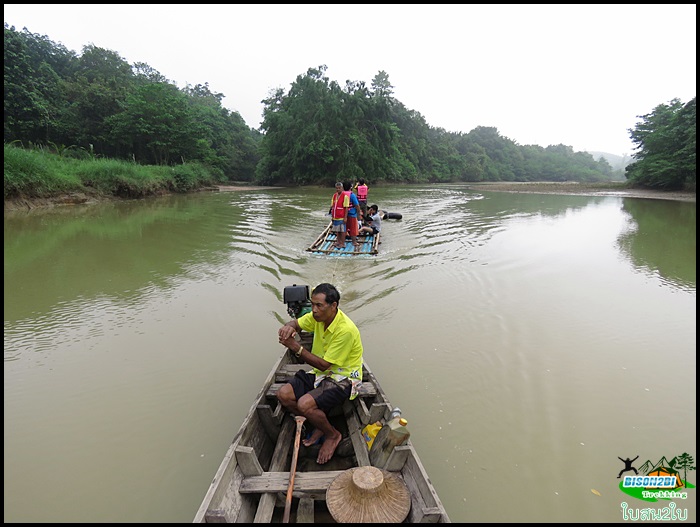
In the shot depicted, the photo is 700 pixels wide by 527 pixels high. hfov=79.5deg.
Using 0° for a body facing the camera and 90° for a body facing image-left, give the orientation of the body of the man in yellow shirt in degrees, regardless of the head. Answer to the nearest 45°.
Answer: approximately 45°

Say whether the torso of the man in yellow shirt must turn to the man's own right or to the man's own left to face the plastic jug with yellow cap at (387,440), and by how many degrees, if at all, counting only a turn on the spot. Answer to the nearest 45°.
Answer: approximately 90° to the man's own left

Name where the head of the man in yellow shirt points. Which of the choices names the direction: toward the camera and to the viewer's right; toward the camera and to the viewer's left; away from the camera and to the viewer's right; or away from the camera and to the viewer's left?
toward the camera and to the viewer's left

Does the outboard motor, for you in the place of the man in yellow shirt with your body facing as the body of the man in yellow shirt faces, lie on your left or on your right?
on your right

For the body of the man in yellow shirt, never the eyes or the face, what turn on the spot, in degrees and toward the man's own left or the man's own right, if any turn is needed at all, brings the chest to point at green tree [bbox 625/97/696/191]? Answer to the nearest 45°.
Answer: approximately 180°

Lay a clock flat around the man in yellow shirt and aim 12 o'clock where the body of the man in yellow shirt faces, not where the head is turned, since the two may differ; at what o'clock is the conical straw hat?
The conical straw hat is roughly at 10 o'clock from the man in yellow shirt.

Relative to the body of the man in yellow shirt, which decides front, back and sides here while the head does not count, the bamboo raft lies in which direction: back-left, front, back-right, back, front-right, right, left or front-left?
back-right
